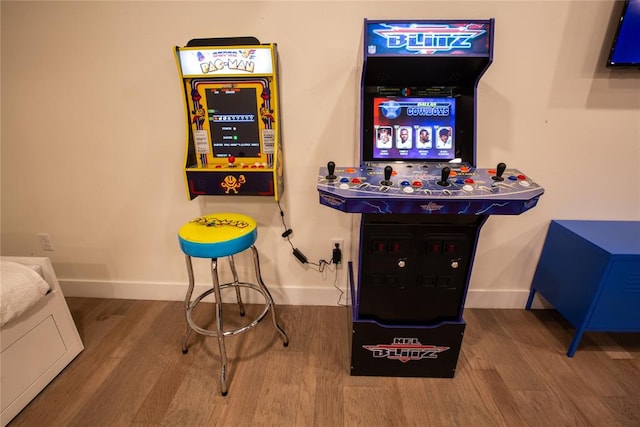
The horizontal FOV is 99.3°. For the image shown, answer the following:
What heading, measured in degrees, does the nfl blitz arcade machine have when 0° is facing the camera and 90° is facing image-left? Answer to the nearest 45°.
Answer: approximately 0°

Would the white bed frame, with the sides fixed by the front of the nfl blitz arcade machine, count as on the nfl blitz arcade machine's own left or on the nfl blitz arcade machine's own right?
on the nfl blitz arcade machine's own right

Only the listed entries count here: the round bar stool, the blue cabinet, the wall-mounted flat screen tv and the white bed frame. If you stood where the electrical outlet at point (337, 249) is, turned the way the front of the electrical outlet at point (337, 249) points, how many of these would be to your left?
2

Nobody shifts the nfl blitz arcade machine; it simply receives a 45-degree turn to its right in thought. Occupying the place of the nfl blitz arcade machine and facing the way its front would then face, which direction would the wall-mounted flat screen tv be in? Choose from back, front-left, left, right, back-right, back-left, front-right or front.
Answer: back

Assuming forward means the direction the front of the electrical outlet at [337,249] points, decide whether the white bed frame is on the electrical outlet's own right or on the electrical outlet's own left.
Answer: on the electrical outlet's own right

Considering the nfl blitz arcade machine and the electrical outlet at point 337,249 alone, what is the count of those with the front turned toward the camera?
2

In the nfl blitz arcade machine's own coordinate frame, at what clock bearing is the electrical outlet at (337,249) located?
The electrical outlet is roughly at 4 o'clock from the nfl blitz arcade machine.

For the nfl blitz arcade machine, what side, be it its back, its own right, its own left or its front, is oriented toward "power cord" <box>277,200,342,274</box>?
right

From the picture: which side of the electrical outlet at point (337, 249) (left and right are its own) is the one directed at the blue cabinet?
left

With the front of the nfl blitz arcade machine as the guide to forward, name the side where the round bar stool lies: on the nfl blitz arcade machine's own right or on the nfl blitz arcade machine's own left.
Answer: on the nfl blitz arcade machine's own right

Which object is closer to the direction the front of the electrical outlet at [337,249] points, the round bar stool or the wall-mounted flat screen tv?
the round bar stool
